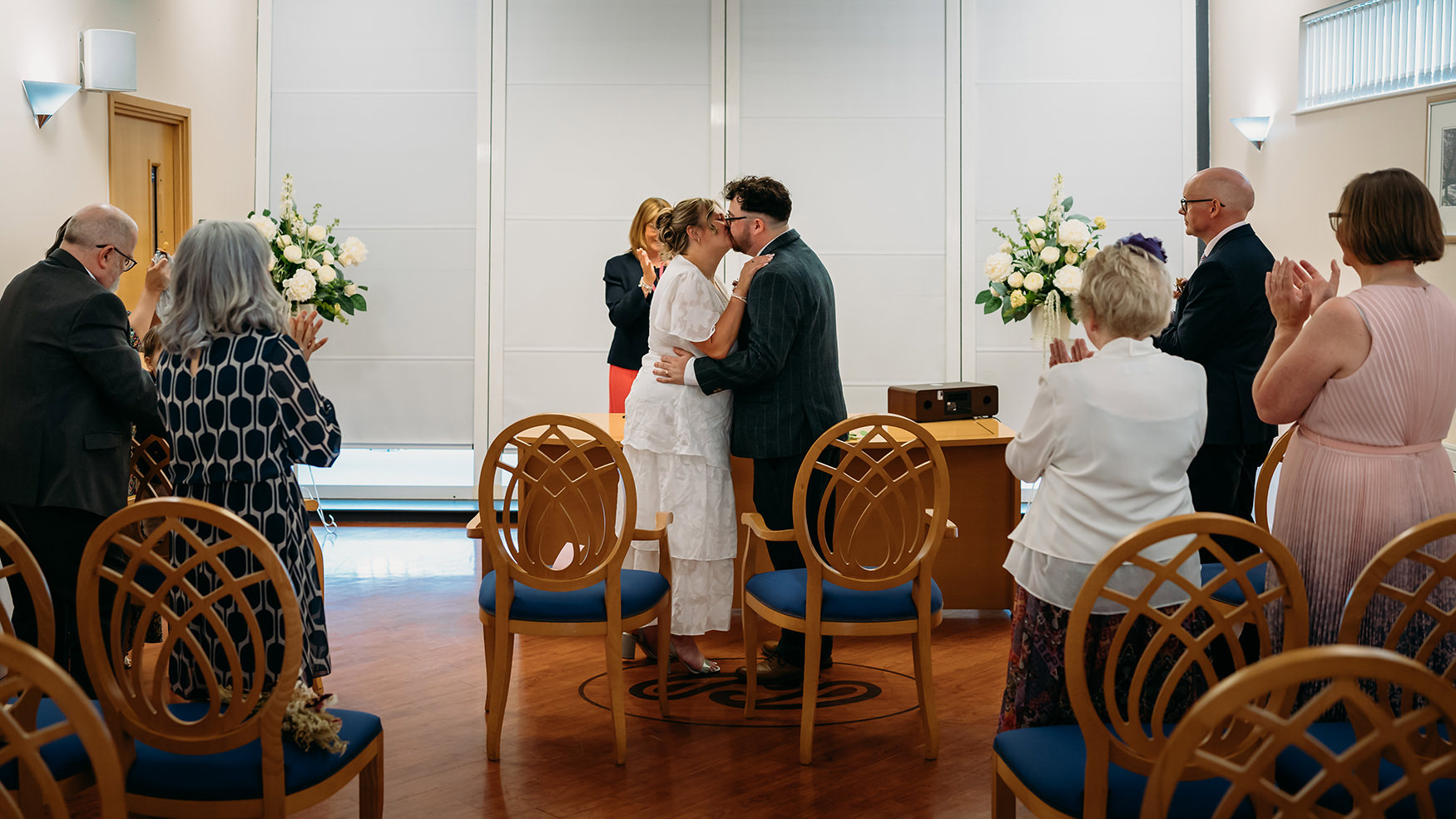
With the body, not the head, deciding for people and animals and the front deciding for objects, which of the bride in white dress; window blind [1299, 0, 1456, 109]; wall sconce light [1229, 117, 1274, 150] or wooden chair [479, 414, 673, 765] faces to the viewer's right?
the bride in white dress

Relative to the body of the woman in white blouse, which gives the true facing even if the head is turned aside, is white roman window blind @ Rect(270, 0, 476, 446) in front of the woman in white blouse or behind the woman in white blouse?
in front

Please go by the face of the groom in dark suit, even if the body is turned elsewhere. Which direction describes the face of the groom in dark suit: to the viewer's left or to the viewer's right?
to the viewer's left

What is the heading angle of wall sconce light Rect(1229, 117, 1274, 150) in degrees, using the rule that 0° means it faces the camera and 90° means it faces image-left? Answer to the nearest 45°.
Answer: approximately 45°

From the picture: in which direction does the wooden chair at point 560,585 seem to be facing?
away from the camera

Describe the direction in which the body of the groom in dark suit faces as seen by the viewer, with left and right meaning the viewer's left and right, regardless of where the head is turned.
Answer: facing to the left of the viewer

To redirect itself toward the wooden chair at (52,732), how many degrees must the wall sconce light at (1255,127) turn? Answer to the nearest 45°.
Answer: approximately 45° to its left

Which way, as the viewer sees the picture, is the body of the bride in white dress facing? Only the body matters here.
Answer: to the viewer's right

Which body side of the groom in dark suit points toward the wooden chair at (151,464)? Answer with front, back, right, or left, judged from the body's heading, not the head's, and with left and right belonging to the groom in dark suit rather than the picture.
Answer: front
